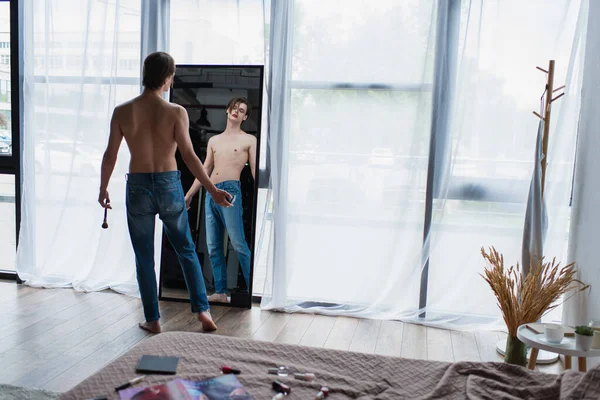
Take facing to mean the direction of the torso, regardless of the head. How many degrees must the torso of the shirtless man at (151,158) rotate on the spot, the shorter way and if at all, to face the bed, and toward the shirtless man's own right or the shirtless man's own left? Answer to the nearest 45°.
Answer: approximately 180°

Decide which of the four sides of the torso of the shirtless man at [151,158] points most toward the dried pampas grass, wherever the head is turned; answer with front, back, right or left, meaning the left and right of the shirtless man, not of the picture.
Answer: right

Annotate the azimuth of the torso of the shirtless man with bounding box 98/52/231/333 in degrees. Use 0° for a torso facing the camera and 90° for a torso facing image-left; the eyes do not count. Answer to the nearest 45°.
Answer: approximately 180°

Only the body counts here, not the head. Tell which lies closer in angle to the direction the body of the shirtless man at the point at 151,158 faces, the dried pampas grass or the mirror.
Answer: the mirror

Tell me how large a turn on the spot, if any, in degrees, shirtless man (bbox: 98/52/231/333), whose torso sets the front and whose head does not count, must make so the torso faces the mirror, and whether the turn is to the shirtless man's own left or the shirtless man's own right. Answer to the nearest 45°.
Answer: approximately 45° to the shirtless man's own right

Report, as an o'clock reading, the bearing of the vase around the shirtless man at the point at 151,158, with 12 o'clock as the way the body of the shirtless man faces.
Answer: The vase is roughly at 4 o'clock from the shirtless man.

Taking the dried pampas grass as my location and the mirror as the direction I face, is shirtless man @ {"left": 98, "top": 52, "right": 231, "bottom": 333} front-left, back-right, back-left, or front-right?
front-left

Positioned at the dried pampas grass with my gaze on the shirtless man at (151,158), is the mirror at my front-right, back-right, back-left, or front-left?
front-right

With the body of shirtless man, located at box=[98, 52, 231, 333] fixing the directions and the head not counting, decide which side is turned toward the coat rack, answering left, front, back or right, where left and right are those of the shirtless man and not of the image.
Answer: right

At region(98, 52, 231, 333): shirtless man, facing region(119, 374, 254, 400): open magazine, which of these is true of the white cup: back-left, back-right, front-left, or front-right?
front-left

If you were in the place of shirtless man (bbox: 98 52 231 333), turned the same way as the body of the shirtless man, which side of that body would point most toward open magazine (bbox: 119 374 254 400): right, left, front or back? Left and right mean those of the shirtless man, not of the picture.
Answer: back

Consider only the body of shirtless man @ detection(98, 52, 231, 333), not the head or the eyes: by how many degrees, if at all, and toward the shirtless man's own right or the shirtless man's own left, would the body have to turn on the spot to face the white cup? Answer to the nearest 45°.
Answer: approximately 135° to the shirtless man's own right
